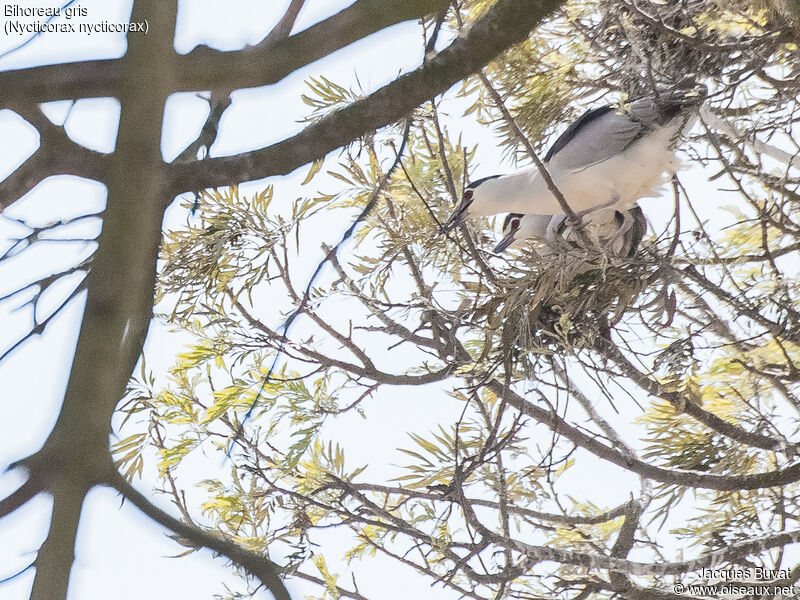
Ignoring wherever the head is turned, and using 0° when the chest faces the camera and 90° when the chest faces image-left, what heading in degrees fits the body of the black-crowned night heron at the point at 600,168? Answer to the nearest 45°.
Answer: approximately 90°

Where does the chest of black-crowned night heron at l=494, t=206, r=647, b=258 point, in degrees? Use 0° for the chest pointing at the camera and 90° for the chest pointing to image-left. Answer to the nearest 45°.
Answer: approximately 90°
